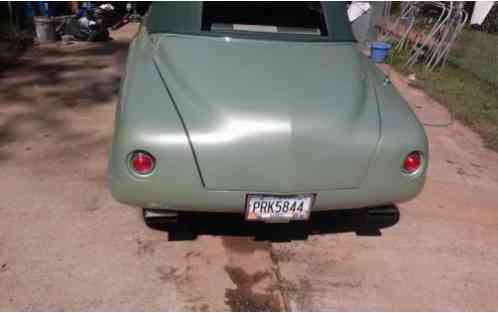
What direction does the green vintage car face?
away from the camera
